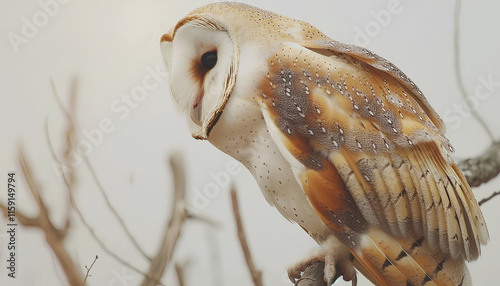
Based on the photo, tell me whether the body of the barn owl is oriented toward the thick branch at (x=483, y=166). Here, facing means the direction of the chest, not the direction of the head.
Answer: no

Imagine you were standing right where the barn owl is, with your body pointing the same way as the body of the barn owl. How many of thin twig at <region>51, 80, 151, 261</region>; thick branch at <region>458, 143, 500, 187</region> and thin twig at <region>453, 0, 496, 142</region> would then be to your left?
0

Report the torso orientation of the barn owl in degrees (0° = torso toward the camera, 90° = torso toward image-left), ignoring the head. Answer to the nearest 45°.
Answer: approximately 90°
